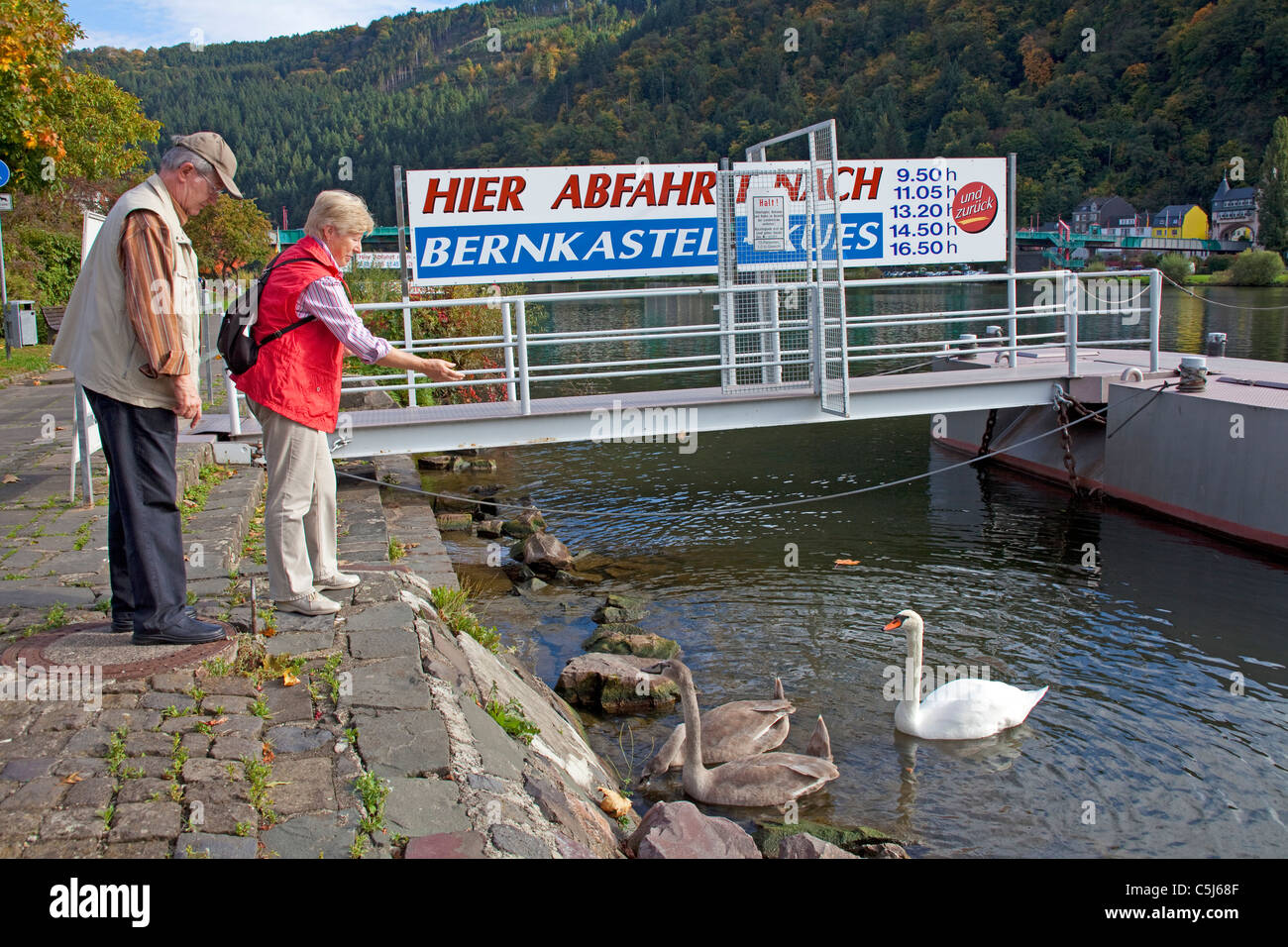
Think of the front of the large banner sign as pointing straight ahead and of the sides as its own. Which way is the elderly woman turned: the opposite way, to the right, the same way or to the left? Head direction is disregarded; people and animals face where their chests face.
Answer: to the left

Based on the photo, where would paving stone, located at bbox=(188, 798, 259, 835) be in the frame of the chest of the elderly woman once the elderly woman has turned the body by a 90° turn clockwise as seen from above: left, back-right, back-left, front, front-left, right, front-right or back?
front

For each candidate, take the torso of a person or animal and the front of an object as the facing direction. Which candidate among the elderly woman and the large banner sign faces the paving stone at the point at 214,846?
the large banner sign

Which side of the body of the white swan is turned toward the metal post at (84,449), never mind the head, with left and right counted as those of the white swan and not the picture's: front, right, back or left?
front

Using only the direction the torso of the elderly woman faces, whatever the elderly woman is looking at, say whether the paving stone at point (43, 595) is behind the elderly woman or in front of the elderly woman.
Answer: behind

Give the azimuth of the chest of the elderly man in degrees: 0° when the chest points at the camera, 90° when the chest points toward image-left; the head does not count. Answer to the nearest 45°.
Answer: approximately 270°

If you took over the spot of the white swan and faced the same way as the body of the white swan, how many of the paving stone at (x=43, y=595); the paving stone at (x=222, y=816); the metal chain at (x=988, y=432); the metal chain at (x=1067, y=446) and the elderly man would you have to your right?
2

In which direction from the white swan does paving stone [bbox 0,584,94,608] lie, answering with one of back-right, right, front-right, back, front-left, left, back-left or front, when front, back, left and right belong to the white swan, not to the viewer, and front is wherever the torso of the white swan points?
front-left

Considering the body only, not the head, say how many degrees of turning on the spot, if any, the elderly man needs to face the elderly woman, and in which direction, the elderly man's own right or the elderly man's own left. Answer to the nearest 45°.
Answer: approximately 45° to the elderly man's own left

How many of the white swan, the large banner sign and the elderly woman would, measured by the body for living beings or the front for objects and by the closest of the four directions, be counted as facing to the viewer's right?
1

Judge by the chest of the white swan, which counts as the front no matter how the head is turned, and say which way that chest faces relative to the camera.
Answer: to the viewer's left

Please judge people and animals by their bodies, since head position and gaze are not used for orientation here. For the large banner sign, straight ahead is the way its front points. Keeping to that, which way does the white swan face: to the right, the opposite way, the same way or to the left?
to the right

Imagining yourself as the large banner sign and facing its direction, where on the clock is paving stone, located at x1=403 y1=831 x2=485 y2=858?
The paving stone is roughly at 12 o'clock from the large banner sign.

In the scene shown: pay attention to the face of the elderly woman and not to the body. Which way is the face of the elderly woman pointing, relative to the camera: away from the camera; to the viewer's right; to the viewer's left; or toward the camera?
to the viewer's right

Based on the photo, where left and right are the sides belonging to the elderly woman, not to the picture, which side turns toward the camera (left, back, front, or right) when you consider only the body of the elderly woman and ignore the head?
right
